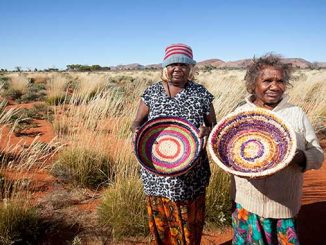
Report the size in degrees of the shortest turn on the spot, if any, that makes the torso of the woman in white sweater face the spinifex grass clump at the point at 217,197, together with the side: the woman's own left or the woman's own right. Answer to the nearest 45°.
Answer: approximately 135° to the woman's own right

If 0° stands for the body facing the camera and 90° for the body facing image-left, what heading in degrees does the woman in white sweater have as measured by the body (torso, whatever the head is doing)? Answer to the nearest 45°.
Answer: approximately 0°

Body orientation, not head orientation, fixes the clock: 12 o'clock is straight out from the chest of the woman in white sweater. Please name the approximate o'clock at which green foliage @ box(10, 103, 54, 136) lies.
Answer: The green foliage is roughly at 4 o'clock from the woman in white sweater.

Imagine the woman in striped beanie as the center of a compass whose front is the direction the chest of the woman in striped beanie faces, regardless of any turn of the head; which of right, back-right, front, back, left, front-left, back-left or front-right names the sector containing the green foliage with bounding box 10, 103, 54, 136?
back-right

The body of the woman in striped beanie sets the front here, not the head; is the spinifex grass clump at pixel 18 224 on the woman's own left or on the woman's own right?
on the woman's own right

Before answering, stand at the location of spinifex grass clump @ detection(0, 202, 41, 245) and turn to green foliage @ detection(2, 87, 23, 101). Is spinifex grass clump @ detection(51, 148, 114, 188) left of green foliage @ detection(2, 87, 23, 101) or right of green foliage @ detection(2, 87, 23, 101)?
right

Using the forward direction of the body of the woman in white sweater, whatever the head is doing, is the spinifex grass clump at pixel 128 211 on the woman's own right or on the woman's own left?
on the woman's own right

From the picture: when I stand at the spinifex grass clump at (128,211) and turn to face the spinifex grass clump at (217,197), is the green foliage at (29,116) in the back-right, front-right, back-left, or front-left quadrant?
back-left

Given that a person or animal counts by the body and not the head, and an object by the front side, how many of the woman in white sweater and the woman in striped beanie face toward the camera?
2

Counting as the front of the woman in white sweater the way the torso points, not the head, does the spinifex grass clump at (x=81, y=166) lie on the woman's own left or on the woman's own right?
on the woman's own right

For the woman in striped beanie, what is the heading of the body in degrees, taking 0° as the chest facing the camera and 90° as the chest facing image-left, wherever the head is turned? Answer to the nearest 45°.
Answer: approximately 0°

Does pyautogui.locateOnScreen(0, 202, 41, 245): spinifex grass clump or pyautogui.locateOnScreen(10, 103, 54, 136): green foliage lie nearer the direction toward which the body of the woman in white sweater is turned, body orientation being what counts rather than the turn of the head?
the spinifex grass clump
